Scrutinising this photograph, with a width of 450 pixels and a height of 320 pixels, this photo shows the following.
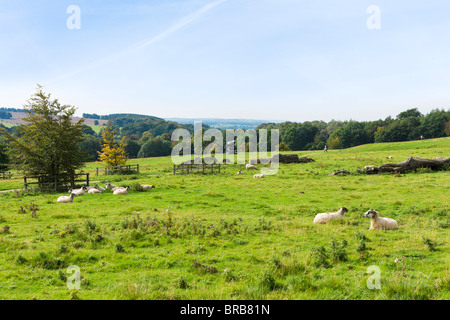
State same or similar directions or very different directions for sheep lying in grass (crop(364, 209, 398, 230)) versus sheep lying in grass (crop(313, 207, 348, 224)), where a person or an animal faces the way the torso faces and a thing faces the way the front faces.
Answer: very different directions

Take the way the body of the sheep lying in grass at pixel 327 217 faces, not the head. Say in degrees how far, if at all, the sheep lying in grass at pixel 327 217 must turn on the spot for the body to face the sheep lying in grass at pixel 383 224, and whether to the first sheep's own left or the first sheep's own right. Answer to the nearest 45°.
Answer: approximately 45° to the first sheep's own right

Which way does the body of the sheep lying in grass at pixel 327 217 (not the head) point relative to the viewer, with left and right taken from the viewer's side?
facing to the right of the viewer

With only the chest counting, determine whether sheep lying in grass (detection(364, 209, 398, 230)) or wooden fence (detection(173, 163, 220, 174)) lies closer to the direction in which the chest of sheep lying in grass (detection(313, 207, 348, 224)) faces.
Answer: the sheep lying in grass

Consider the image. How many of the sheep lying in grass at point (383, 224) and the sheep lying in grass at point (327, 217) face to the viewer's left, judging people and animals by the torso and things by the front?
1

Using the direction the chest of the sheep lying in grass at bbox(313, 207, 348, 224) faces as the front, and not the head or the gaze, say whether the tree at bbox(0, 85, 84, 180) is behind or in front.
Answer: behind

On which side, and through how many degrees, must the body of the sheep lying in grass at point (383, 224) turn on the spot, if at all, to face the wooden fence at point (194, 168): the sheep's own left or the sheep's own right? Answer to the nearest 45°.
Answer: approximately 45° to the sheep's own right

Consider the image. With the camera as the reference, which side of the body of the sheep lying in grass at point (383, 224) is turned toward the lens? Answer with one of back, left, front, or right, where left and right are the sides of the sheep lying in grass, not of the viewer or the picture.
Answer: left
